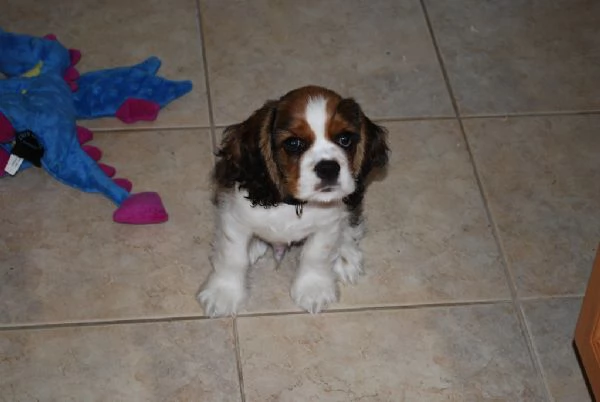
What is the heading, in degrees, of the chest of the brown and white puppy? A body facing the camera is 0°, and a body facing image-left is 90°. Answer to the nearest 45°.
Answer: approximately 0°

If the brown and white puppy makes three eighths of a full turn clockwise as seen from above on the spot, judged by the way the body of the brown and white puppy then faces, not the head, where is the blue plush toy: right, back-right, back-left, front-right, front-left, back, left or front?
front
